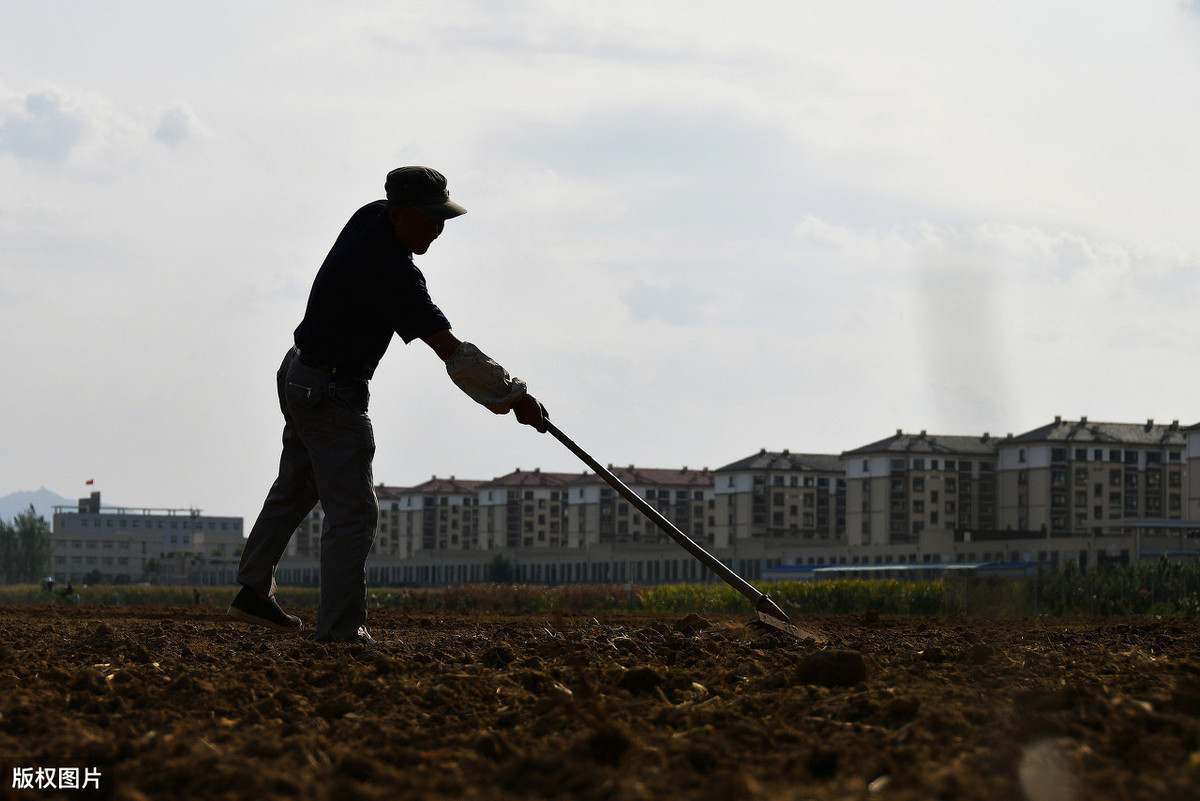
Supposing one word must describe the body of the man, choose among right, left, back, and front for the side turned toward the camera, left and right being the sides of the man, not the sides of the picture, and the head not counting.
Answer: right

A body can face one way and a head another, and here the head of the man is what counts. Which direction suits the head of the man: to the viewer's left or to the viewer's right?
to the viewer's right
